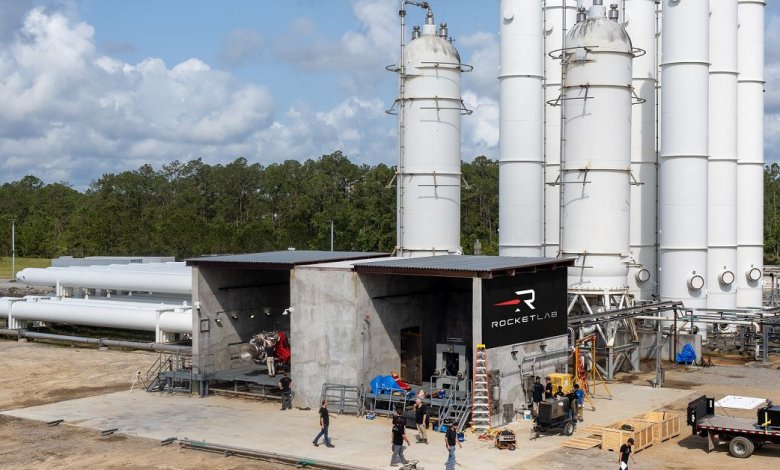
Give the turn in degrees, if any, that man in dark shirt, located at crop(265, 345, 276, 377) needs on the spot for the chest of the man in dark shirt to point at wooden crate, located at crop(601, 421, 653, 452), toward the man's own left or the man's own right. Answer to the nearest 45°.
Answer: approximately 135° to the man's own right

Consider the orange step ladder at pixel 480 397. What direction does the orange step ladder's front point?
toward the camera

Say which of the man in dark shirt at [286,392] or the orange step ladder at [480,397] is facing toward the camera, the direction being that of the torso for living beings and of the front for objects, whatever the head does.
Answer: the orange step ladder

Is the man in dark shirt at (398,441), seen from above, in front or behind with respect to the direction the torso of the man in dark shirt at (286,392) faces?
behind

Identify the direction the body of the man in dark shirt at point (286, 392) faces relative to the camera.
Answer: away from the camera

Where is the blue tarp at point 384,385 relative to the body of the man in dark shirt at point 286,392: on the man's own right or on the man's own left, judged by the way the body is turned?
on the man's own right

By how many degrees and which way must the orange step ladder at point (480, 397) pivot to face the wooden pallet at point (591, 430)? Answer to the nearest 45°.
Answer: approximately 90° to its left

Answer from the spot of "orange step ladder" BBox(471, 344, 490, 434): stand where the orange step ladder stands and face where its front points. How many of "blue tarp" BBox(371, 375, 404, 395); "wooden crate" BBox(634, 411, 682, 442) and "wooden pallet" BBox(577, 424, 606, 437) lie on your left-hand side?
2

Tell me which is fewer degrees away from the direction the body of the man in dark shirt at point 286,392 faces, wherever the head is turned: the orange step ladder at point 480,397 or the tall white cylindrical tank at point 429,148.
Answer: the tall white cylindrical tank

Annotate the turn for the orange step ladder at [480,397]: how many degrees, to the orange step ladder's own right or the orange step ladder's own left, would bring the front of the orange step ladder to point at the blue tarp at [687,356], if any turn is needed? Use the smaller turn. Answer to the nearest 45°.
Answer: approximately 135° to the orange step ladder's own left

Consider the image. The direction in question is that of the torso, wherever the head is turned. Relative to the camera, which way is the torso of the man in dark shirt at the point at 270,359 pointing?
away from the camera

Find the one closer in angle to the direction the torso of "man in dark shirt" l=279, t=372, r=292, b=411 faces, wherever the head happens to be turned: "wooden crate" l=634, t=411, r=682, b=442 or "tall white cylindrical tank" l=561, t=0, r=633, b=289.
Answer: the tall white cylindrical tank

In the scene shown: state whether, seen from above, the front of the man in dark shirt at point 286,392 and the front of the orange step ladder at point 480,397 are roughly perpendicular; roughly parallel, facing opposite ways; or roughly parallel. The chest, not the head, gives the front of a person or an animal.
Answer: roughly parallel, facing opposite ways
